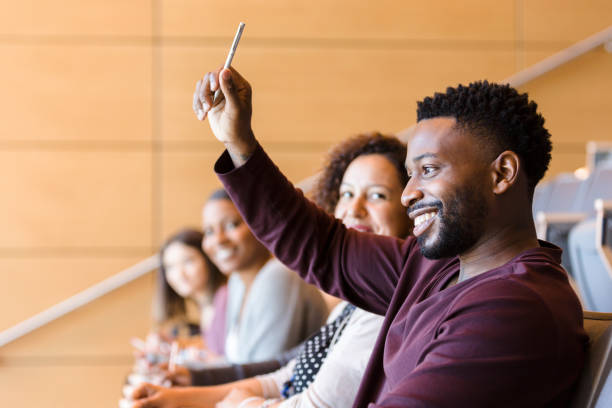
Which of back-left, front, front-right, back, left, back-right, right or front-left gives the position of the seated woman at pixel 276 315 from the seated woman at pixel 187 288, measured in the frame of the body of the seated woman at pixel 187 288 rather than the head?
front-left

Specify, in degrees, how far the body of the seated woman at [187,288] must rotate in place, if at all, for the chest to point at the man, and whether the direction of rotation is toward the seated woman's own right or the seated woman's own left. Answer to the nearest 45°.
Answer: approximately 45° to the seated woman's own left

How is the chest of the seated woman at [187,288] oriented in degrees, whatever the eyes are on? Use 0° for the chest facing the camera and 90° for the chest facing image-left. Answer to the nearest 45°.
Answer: approximately 45°

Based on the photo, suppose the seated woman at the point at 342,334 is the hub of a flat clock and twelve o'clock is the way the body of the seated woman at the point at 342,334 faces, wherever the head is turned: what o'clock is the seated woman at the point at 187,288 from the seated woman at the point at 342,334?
the seated woman at the point at 187,288 is roughly at 4 o'clock from the seated woman at the point at 342,334.

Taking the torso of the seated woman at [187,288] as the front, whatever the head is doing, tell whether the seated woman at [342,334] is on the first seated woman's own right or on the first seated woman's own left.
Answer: on the first seated woman's own left

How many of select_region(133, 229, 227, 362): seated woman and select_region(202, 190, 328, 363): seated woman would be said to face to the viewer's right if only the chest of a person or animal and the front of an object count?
0

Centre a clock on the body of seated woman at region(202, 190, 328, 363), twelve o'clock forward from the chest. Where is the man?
The man is roughly at 10 o'clock from the seated woman.

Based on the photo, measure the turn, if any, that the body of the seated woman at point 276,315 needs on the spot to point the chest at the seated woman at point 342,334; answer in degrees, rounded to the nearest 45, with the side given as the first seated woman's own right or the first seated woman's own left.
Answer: approximately 45° to the first seated woman's own left
